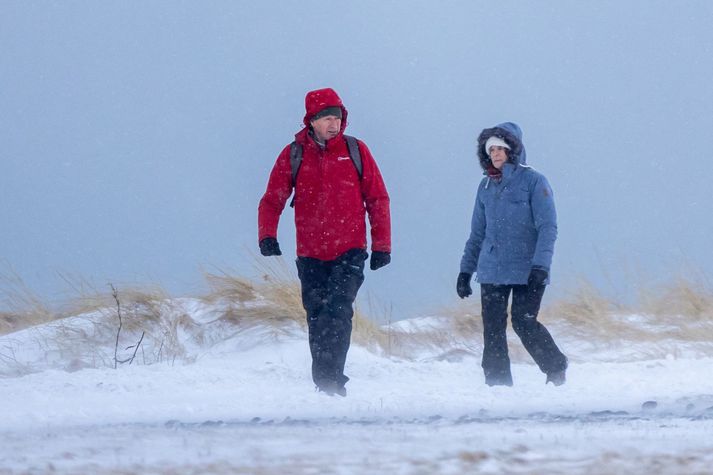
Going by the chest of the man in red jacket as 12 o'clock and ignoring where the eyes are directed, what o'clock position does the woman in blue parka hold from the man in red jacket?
The woman in blue parka is roughly at 9 o'clock from the man in red jacket.

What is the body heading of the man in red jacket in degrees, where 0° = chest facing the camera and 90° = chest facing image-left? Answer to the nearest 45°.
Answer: approximately 0°
